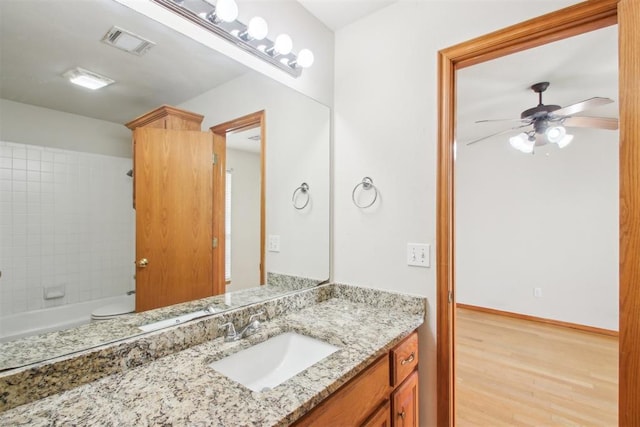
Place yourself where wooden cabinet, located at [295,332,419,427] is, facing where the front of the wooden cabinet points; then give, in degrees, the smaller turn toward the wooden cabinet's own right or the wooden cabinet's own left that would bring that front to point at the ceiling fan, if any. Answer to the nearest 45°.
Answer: approximately 90° to the wooden cabinet's own left

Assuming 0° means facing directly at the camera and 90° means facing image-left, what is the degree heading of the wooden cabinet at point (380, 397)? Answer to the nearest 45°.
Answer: approximately 315°

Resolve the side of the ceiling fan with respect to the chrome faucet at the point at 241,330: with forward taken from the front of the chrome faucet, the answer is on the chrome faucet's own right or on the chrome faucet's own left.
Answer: on the chrome faucet's own left

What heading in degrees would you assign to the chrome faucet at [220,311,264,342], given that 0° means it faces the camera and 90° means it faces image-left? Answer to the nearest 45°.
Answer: approximately 315°

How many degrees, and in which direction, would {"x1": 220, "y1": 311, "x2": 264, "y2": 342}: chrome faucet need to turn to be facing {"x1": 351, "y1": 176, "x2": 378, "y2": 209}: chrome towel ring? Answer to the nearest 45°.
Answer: approximately 90° to its left

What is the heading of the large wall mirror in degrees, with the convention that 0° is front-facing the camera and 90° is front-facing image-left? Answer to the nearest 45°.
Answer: approximately 315°

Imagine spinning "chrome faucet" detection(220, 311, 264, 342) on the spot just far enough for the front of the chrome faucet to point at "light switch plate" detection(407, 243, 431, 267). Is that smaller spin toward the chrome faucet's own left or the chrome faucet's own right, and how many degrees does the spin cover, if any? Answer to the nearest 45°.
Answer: approximately 45° to the chrome faucet's own left
